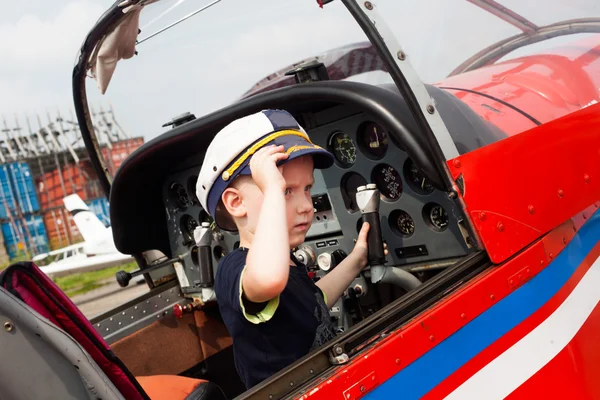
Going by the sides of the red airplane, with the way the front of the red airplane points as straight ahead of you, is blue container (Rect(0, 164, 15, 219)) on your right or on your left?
on your left

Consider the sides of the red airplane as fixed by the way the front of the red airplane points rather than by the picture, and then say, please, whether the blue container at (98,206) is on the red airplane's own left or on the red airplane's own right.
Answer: on the red airplane's own left

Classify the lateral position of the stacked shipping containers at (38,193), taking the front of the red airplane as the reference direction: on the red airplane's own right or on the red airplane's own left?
on the red airplane's own left

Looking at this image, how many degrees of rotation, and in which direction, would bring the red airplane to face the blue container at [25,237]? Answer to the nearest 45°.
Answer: approximately 90° to its left

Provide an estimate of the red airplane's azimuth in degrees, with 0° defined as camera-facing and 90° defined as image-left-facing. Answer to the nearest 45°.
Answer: approximately 225°

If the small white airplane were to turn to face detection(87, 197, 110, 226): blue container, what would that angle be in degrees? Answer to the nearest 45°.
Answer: approximately 90° to its right

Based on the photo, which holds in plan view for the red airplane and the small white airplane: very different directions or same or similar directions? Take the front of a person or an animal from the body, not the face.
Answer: very different directions

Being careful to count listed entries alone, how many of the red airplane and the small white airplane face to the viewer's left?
1
